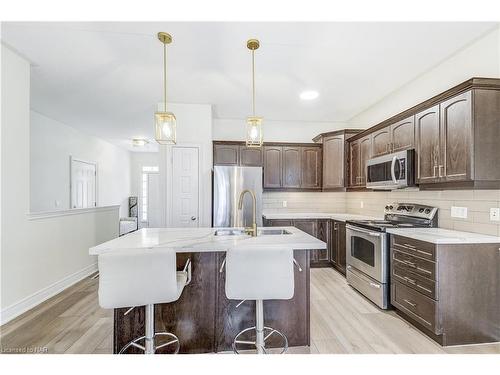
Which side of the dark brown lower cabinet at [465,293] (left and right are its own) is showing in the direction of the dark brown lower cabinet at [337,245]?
right

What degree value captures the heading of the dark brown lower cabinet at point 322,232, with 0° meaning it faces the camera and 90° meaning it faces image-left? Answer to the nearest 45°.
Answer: approximately 45°

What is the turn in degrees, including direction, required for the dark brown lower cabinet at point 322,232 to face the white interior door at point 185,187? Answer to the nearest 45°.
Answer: approximately 45° to its right

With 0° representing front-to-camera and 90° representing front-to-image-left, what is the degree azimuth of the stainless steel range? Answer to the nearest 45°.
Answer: approximately 45°

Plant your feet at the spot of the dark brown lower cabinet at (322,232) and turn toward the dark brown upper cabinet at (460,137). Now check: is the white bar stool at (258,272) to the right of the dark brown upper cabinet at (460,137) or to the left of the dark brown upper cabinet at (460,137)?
right

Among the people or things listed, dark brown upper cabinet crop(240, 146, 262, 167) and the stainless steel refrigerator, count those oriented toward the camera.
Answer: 2

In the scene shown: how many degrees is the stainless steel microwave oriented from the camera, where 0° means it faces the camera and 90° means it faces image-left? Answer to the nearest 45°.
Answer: approximately 45°

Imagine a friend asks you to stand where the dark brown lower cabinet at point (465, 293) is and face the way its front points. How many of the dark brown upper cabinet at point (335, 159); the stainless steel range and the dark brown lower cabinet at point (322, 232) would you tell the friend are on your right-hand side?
3

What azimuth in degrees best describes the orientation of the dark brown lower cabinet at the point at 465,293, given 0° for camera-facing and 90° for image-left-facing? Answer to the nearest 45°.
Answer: approximately 45°

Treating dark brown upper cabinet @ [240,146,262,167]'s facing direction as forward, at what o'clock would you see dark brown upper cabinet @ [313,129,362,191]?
dark brown upper cabinet @ [313,129,362,191] is roughly at 9 o'clock from dark brown upper cabinet @ [240,146,262,167].

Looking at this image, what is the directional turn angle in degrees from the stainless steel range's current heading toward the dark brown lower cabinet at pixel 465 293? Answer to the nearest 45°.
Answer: approximately 90° to its left

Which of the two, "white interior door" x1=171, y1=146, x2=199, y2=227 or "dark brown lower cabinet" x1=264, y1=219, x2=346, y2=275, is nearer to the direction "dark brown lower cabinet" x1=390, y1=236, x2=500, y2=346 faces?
the white interior door

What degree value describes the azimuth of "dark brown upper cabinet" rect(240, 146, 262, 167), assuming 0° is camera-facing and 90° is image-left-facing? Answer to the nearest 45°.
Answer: approximately 0°
